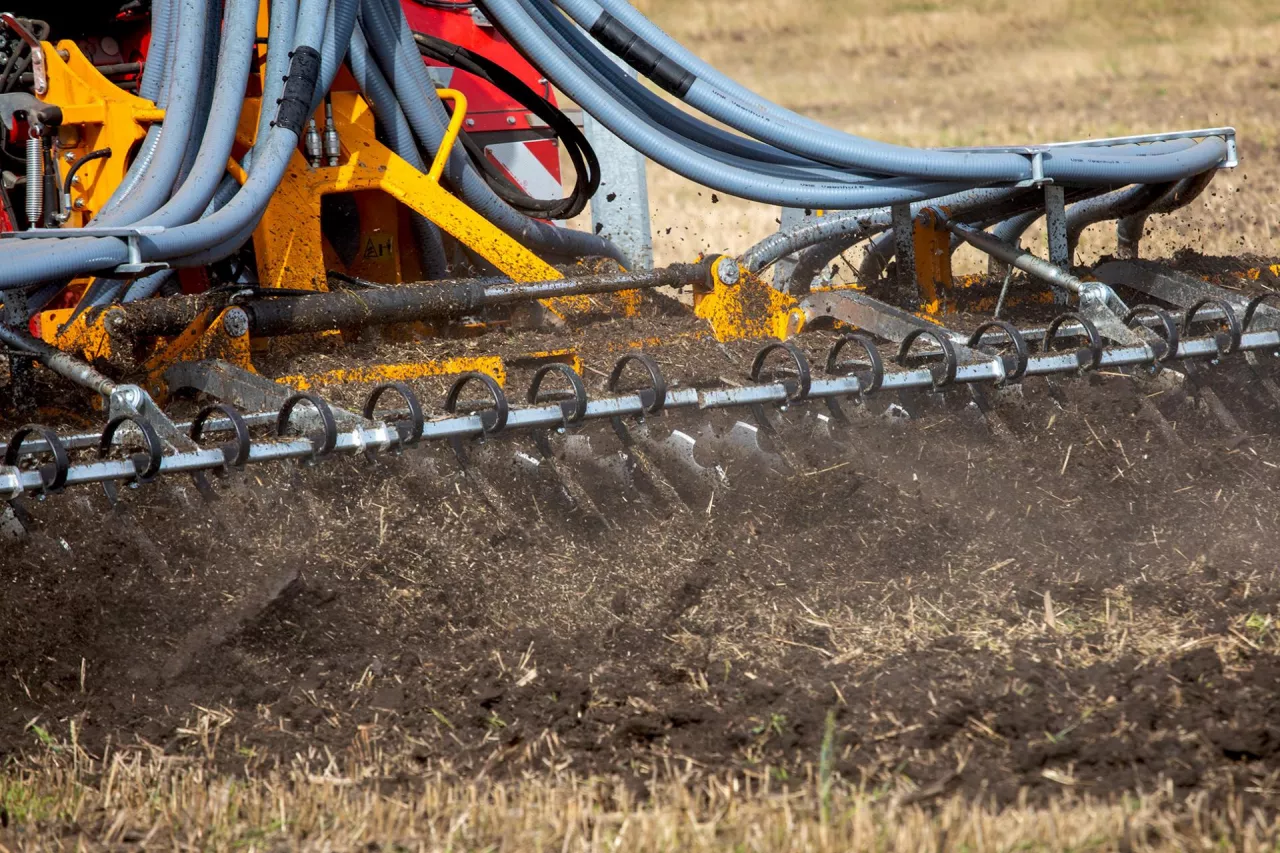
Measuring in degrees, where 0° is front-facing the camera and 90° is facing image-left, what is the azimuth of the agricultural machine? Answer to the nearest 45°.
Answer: approximately 135°
